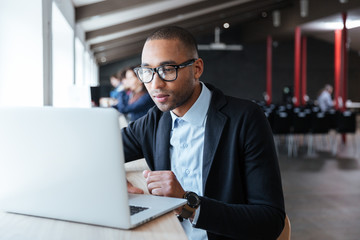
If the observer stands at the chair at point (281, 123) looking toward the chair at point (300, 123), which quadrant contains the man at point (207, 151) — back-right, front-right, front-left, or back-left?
back-right

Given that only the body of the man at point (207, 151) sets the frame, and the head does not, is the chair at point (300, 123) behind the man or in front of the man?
behind

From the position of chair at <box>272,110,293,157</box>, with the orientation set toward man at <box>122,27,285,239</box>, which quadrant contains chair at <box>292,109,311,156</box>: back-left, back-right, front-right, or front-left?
back-left

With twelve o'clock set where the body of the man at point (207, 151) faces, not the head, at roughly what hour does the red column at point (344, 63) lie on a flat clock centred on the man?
The red column is roughly at 5 o'clock from the man.

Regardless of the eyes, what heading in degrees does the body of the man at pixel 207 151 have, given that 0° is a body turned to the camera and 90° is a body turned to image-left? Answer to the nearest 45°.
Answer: approximately 45°

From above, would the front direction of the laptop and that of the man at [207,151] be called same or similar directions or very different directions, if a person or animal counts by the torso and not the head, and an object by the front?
very different directions

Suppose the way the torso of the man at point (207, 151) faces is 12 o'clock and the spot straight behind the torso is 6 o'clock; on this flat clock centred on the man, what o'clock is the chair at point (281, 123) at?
The chair is roughly at 5 o'clock from the man.

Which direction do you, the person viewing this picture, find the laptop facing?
facing away from the viewer and to the right of the viewer
